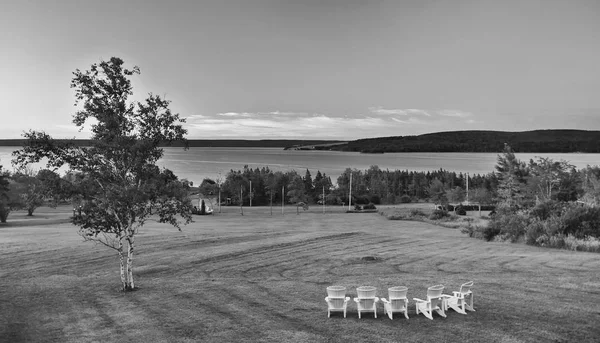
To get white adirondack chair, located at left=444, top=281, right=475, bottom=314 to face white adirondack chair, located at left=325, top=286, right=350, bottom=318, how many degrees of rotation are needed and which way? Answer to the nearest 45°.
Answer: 0° — it already faces it

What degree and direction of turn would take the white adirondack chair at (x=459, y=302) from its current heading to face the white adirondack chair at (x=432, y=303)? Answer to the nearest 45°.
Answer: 0° — it already faces it

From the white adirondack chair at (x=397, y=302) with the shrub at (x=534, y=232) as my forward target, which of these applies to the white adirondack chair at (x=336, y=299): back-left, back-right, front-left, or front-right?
back-left

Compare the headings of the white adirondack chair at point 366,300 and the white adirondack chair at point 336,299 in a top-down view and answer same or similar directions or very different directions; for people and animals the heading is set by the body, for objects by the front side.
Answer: same or similar directions

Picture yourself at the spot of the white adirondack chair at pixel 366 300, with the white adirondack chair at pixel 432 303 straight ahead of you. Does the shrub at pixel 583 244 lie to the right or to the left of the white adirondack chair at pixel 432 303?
left

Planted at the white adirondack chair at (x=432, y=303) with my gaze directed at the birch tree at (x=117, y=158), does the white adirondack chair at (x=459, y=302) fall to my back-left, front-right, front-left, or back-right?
back-right

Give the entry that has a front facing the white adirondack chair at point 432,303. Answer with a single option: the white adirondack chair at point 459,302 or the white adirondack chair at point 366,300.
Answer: the white adirondack chair at point 459,302
